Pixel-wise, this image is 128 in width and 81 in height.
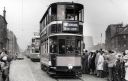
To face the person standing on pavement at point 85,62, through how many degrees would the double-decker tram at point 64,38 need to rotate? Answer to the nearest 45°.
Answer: approximately 45° to its left

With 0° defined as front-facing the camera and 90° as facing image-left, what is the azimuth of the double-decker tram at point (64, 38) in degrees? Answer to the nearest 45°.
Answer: approximately 0°
